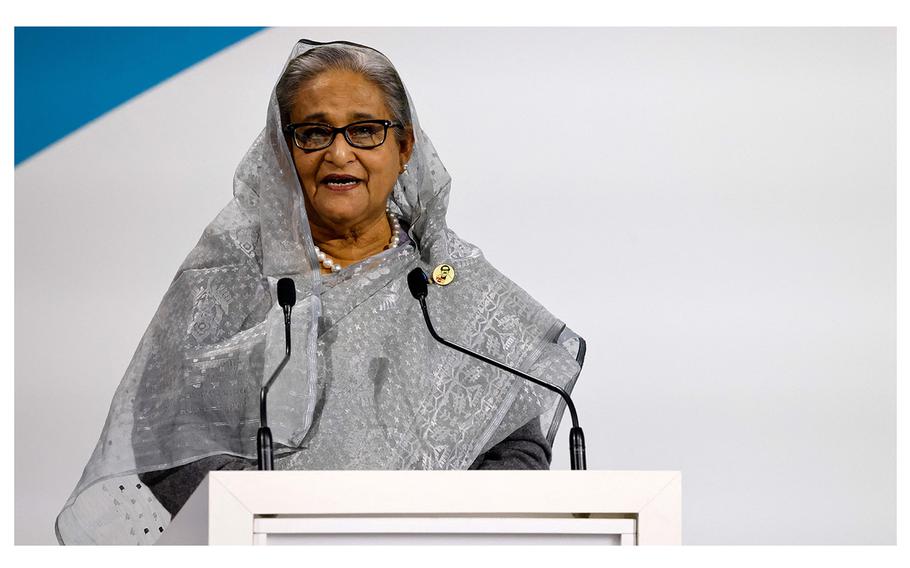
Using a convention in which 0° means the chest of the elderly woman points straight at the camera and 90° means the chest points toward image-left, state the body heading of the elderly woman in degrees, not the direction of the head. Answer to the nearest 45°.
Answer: approximately 0°

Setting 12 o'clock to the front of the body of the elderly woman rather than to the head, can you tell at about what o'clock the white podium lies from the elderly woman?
The white podium is roughly at 12 o'clock from the elderly woman.
